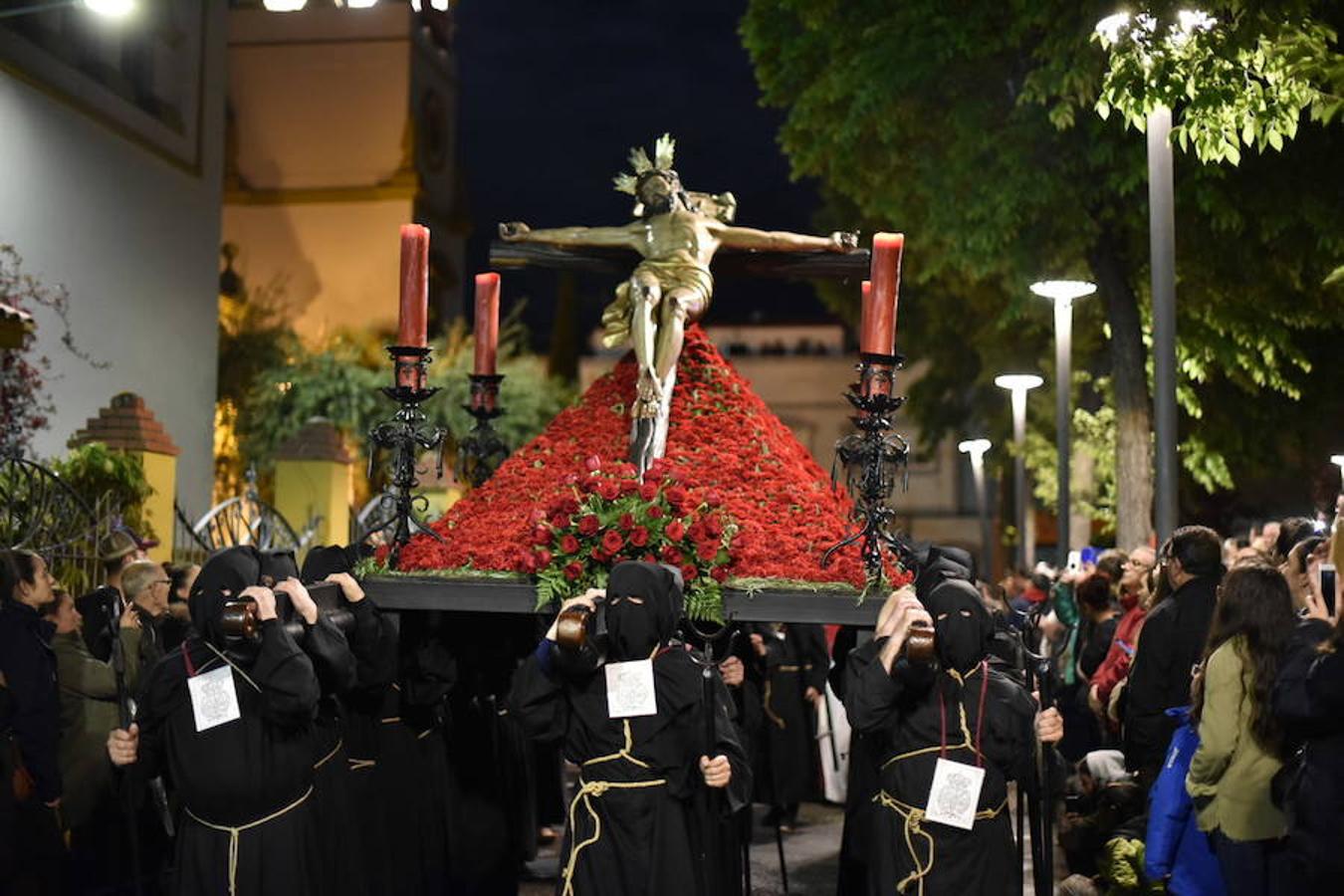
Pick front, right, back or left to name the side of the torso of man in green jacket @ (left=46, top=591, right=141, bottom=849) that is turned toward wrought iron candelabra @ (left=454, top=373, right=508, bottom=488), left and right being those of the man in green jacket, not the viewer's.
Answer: front

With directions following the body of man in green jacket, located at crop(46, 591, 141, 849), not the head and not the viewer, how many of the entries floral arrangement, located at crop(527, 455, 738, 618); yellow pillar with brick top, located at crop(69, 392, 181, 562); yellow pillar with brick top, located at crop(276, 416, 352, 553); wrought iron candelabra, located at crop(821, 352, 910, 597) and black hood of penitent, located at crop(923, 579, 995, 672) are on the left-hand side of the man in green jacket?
2

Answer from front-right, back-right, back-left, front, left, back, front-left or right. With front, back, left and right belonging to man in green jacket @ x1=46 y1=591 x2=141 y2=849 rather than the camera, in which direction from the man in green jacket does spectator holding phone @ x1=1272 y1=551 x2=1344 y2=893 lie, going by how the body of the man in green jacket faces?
front-right

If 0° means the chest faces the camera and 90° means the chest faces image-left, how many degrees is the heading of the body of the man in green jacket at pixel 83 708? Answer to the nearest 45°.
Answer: approximately 270°

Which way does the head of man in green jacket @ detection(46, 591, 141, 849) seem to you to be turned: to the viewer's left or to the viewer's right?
to the viewer's right

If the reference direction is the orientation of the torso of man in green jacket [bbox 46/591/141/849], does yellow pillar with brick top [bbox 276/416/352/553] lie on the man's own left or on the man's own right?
on the man's own left

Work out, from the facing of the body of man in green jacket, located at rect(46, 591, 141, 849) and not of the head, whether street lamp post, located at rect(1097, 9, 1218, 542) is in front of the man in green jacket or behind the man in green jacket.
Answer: in front

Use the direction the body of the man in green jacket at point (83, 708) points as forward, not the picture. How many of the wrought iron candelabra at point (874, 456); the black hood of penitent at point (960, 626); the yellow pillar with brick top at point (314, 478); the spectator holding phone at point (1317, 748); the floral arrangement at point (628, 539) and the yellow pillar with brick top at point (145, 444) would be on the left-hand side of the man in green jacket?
2

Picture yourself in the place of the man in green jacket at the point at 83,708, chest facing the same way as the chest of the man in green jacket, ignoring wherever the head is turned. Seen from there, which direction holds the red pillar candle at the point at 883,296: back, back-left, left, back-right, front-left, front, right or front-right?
front-right

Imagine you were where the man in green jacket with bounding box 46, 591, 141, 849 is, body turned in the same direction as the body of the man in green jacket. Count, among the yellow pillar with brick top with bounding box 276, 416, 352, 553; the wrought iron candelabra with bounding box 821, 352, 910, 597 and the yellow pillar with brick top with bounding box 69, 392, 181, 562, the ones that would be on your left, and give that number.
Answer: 2

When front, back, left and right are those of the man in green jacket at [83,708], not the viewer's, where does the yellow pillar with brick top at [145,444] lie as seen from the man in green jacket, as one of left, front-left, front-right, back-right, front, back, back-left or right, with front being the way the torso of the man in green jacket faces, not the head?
left

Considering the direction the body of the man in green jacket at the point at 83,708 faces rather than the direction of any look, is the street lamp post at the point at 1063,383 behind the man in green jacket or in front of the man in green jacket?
in front
